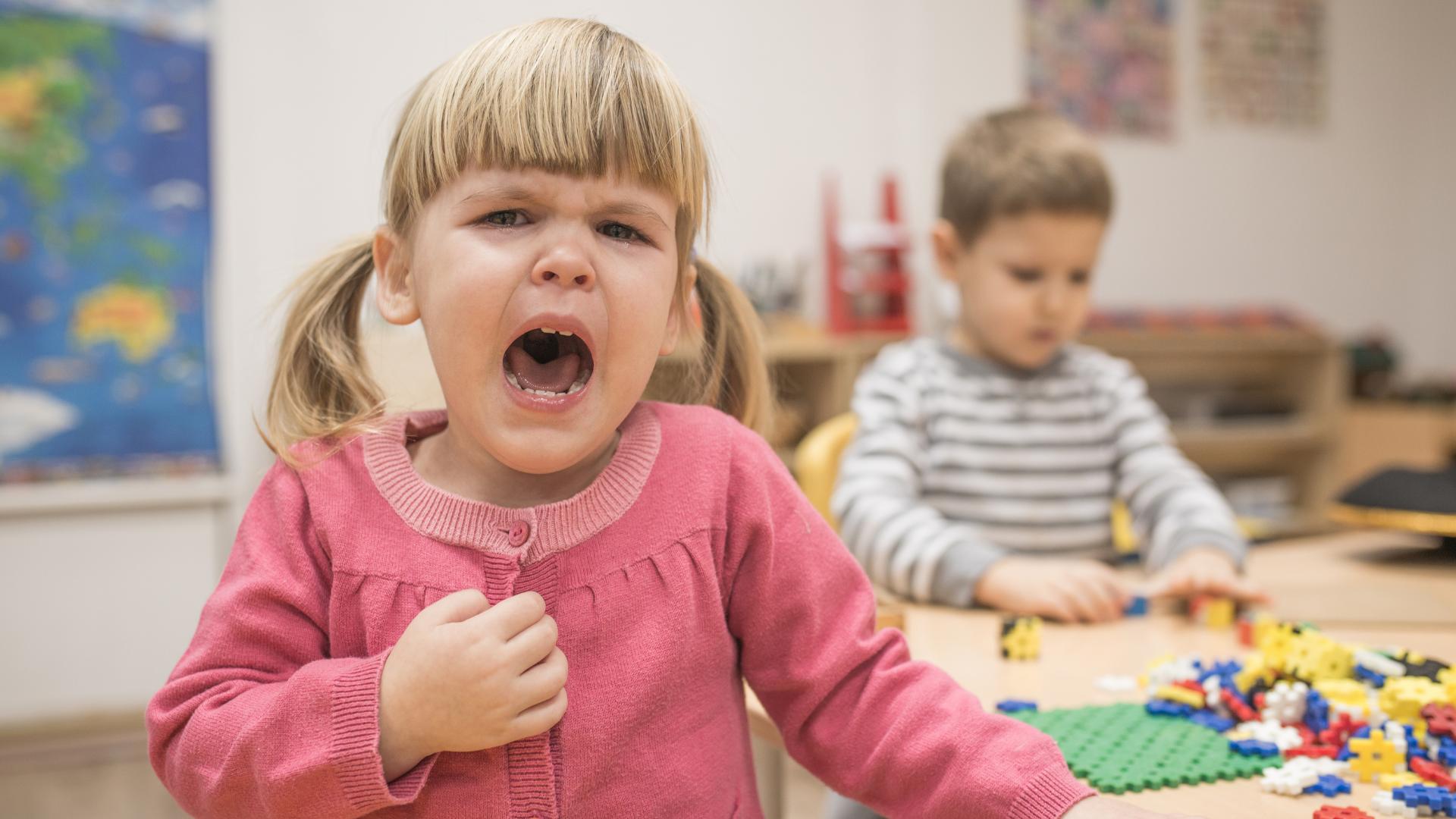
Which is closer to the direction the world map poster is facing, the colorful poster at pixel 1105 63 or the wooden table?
the wooden table

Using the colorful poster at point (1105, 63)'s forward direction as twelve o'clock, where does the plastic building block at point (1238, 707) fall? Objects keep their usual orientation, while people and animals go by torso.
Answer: The plastic building block is roughly at 12 o'clock from the colorful poster.

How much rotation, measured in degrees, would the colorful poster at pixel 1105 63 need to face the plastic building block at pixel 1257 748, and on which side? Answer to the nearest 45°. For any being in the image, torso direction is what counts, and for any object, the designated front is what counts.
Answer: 0° — it already faces it

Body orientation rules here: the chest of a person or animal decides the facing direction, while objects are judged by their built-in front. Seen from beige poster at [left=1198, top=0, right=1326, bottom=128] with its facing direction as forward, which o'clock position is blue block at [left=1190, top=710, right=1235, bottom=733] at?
The blue block is roughly at 12 o'clock from the beige poster.

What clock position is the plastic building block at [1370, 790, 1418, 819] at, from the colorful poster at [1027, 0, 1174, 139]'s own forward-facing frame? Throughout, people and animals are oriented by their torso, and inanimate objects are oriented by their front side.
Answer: The plastic building block is roughly at 12 o'clock from the colorful poster.

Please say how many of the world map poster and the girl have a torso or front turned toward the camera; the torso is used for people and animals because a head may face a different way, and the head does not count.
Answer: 2

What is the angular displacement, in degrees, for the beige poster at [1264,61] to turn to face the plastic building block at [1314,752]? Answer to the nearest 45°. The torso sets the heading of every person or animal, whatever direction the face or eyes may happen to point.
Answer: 0° — it already faces it
